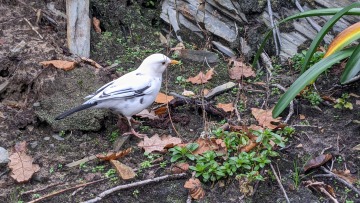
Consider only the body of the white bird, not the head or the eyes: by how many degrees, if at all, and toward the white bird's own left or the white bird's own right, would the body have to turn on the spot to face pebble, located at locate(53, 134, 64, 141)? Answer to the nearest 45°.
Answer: approximately 180°

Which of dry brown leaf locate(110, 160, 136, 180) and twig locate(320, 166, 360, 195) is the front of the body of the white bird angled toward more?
the twig

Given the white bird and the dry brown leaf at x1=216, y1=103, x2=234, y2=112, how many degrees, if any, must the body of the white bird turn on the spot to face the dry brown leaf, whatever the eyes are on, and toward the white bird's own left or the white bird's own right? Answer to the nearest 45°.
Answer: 0° — it already faces it

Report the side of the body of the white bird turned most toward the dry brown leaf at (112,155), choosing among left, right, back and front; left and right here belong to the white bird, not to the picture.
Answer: right

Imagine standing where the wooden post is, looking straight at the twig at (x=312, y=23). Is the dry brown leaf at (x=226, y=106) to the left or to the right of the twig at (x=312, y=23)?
right

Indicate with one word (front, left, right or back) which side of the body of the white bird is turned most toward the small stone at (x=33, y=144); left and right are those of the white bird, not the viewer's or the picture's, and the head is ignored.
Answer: back

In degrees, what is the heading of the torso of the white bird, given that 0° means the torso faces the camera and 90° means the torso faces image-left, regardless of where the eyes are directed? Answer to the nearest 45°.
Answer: approximately 270°

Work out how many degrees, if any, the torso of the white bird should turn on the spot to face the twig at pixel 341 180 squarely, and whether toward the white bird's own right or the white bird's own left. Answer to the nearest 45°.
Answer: approximately 45° to the white bird's own right

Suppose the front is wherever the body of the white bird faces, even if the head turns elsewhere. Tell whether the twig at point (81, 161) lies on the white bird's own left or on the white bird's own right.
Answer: on the white bird's own right

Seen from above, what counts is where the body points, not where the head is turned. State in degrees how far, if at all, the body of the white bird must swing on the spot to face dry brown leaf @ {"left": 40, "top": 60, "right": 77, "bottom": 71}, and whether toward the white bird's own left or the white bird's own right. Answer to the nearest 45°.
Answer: approximately 135° to the white bird's own left

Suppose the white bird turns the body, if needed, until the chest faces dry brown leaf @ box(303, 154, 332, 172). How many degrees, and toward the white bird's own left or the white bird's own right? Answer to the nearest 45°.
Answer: approximately 45° to the white bird's own right

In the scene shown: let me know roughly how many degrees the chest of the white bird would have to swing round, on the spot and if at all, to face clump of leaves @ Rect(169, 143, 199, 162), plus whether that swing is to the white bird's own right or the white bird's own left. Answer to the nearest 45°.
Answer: approximately 45° to the white bird's own right

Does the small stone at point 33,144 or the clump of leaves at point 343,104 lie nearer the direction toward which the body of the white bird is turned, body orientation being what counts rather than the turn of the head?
the clump of leaves

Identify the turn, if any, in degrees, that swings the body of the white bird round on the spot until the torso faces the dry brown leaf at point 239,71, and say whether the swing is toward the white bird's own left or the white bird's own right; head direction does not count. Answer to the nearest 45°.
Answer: approximately 45° to the white bird's own left
